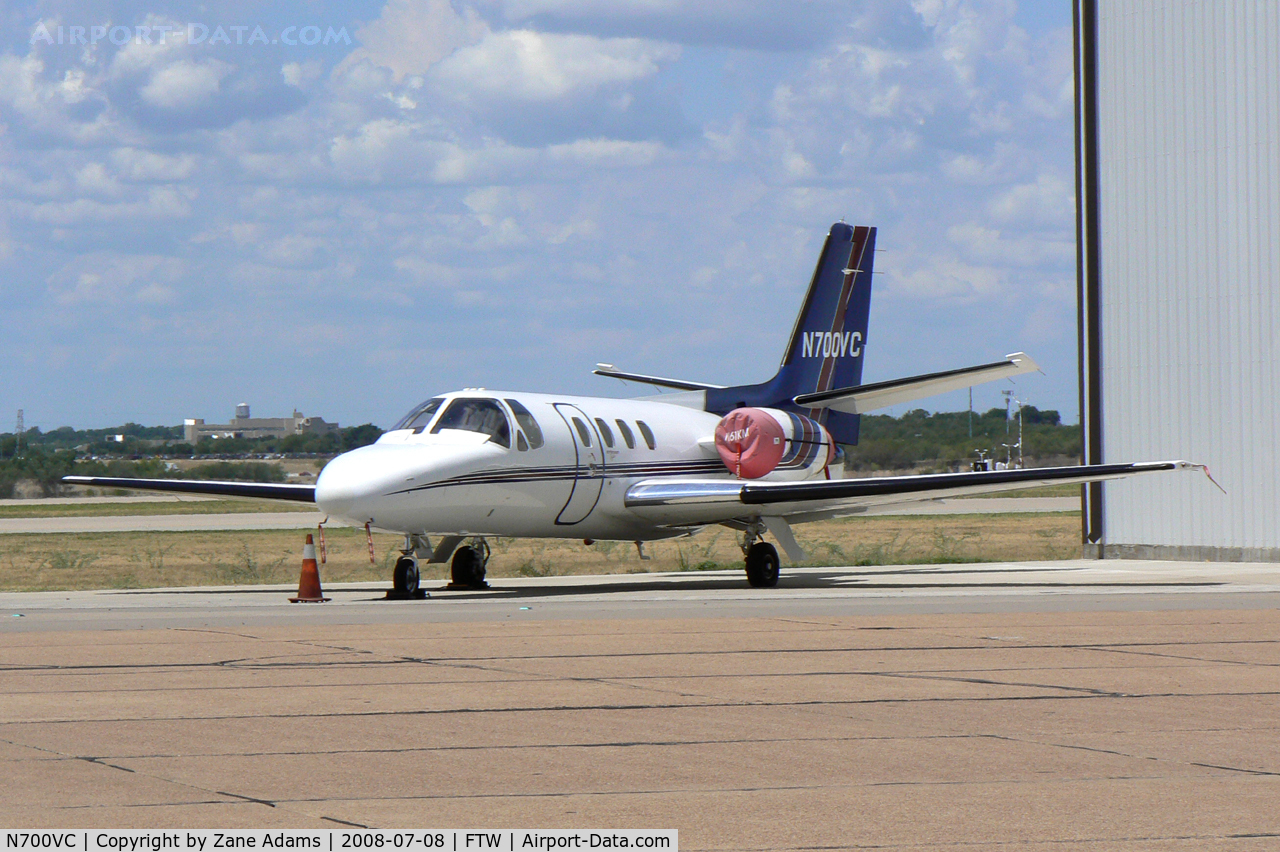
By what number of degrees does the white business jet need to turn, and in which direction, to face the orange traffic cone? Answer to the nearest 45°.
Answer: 0° — it already faces it

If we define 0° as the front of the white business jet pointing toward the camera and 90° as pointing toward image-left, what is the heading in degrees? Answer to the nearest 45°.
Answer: approximately 45°
